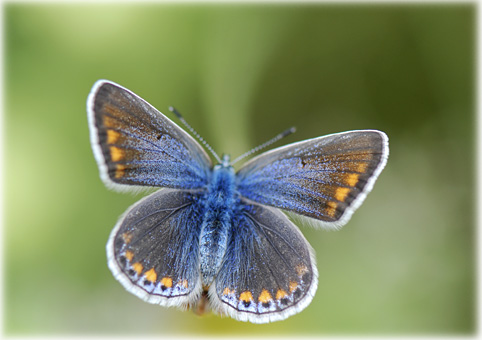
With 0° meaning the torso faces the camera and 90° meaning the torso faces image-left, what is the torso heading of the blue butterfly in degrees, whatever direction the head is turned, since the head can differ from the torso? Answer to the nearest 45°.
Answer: approximately 180°
